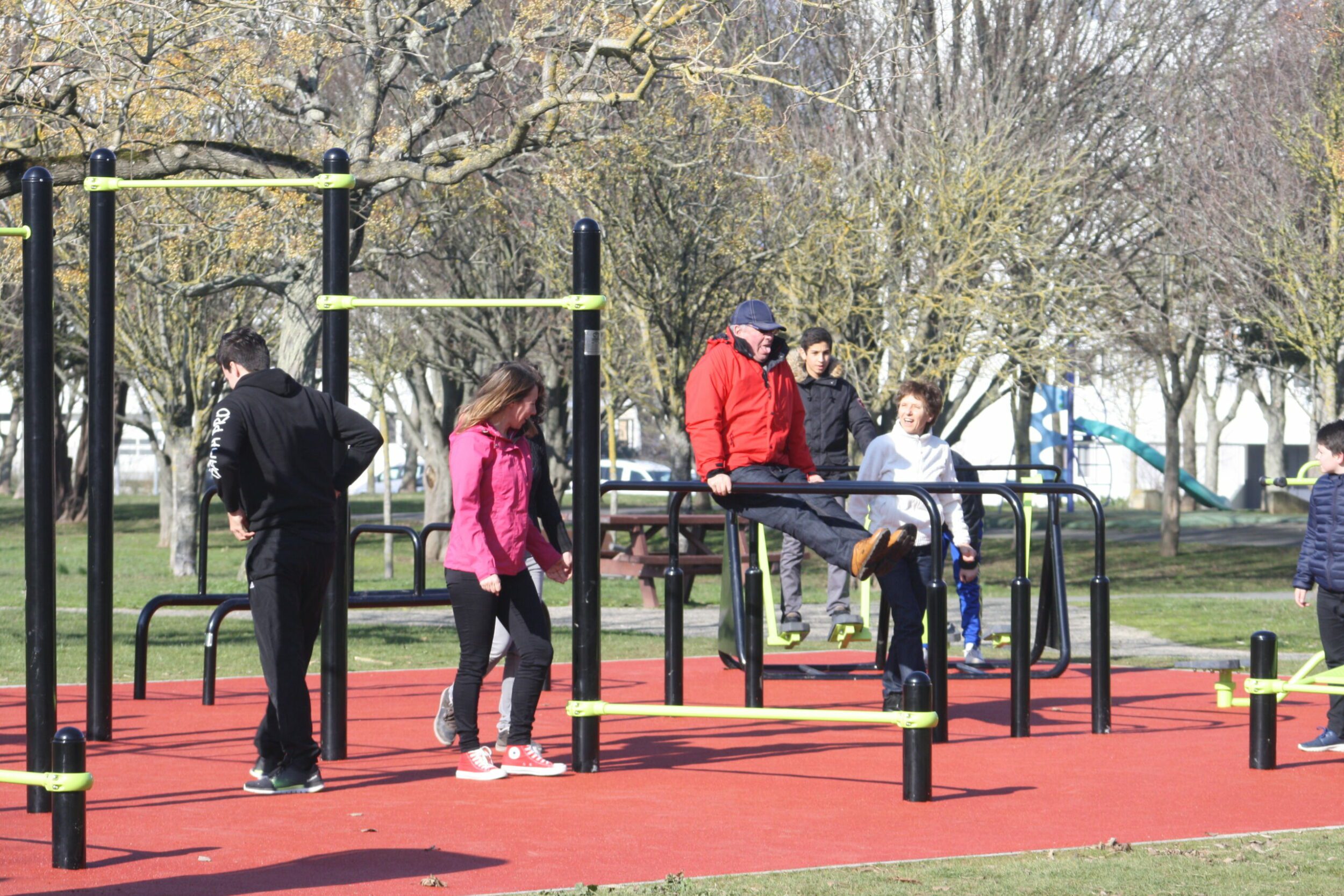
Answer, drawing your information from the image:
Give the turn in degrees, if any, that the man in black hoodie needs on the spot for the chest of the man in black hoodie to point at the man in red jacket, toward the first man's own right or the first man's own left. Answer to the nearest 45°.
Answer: approximately 90° to the first man's own right

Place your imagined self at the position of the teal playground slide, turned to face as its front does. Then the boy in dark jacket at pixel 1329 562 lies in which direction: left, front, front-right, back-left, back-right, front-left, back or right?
right

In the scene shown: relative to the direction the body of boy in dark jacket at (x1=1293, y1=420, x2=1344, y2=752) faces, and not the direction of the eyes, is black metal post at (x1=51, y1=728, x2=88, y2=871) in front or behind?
in front

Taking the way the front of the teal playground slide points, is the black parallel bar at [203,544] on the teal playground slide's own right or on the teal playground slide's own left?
on the teal playground slide's own right

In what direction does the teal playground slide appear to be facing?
to the viewer's right

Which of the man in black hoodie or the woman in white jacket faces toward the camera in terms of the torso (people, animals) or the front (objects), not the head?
the woman in white jacket

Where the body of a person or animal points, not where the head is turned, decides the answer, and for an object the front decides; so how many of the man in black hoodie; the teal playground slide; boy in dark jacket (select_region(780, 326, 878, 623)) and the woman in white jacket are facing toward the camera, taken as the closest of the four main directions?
2

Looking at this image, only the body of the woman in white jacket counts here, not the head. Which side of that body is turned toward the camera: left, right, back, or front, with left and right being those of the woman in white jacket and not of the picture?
front

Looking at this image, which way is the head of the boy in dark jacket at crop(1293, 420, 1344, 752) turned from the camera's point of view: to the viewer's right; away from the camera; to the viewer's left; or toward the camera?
to the viewer's left

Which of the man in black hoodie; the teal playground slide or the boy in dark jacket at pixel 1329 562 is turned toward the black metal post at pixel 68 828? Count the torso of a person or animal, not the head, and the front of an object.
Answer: the boy in dark jacket

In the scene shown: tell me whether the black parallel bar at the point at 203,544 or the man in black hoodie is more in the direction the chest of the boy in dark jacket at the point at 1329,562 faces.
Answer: the man in black hoodie

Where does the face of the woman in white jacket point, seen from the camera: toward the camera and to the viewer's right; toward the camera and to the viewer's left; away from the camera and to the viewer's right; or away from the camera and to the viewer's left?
toward the camera and to the viewer's left

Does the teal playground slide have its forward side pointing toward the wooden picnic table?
no

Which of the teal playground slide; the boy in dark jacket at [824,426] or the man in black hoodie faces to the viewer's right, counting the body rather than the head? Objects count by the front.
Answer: the teal playground slide

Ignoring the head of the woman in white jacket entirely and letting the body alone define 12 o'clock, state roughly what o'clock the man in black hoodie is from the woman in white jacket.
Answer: The man in black hoodie is roughly at 1 o'clock from the woman in white jacket.

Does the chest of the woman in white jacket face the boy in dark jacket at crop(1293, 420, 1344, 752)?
no

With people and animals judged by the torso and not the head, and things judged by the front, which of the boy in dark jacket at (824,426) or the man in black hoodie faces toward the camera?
the boy in dark jacket

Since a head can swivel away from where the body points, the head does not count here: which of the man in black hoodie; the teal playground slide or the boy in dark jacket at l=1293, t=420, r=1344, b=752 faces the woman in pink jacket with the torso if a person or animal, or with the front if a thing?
the boy in dark jacket

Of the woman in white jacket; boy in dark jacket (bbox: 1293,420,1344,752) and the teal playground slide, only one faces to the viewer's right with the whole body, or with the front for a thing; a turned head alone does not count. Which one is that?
the teal playground slide

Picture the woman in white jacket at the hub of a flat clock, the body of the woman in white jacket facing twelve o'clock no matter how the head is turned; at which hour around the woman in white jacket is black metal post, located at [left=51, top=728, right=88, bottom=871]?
The black metal post is roughly at 1 o'clock from the woman in white jacket.

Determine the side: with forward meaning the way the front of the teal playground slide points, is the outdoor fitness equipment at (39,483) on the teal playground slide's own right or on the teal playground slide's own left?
on the teal playground slide's own right
